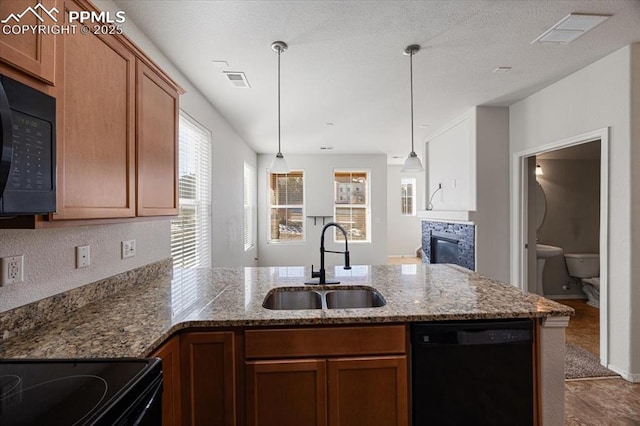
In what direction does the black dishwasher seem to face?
toward the camera

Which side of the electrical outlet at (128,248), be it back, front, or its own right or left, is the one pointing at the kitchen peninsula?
front

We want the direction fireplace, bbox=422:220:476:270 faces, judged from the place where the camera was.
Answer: facing the viewer and to the left of the viewer

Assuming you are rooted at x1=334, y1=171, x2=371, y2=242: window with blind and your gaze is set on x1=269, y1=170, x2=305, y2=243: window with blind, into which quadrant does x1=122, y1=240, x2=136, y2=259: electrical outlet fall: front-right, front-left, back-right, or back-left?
front-left

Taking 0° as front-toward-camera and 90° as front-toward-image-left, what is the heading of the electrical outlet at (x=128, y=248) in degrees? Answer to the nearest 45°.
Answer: approximately 315°

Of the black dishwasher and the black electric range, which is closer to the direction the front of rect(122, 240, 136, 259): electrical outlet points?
the black dishwasher

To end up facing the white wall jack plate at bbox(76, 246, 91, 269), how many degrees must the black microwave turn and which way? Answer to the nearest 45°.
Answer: approximately 135° to its left

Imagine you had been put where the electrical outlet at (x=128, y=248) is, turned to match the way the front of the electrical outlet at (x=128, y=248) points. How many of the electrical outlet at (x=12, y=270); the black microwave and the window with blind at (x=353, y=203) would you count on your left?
1

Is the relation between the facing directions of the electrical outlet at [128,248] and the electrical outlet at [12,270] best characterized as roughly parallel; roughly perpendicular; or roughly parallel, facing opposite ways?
roughly parallel

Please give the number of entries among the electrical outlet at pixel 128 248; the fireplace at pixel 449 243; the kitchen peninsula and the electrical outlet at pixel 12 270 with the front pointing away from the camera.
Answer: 0

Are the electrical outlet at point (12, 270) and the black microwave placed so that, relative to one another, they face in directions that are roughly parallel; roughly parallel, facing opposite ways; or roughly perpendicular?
roughly parallel

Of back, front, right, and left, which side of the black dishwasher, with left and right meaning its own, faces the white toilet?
back

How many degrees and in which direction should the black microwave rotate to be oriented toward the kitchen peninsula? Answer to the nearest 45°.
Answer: approximately 45° to its left

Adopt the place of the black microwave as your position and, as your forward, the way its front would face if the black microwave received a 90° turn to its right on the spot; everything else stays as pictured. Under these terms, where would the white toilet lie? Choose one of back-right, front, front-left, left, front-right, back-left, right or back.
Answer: back-left

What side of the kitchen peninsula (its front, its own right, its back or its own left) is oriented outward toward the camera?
front
